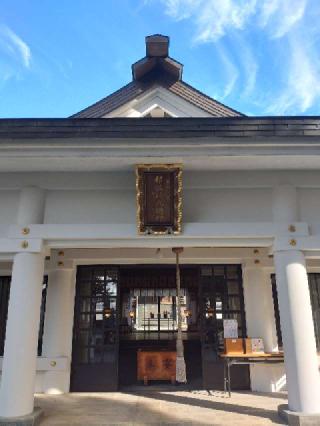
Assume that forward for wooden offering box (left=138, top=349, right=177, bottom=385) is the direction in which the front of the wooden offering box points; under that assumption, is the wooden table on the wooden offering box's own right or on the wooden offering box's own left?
on the wooden offering box's own left

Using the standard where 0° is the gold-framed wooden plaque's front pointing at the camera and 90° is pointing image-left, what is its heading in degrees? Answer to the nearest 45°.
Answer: approximately 0°

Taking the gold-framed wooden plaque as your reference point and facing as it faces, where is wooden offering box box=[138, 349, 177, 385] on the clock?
The wooden offering box is roughly at 6 o'clock from the gold-framed wooden plaque.

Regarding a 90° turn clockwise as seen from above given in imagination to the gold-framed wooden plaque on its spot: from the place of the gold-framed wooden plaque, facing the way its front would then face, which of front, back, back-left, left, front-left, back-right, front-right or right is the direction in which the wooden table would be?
back-right

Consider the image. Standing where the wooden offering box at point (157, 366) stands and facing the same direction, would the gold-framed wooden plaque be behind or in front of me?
in front

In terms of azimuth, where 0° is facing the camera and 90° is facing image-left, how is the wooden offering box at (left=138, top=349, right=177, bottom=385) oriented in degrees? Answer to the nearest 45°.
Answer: approximately 0°

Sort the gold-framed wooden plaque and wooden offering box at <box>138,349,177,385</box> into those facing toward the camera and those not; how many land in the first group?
2
